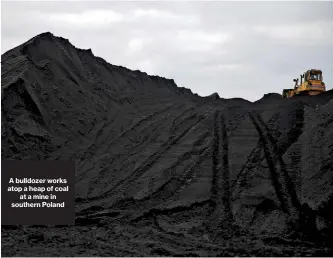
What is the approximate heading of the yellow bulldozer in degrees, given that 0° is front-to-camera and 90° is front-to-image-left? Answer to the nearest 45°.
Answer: approximately 135°
